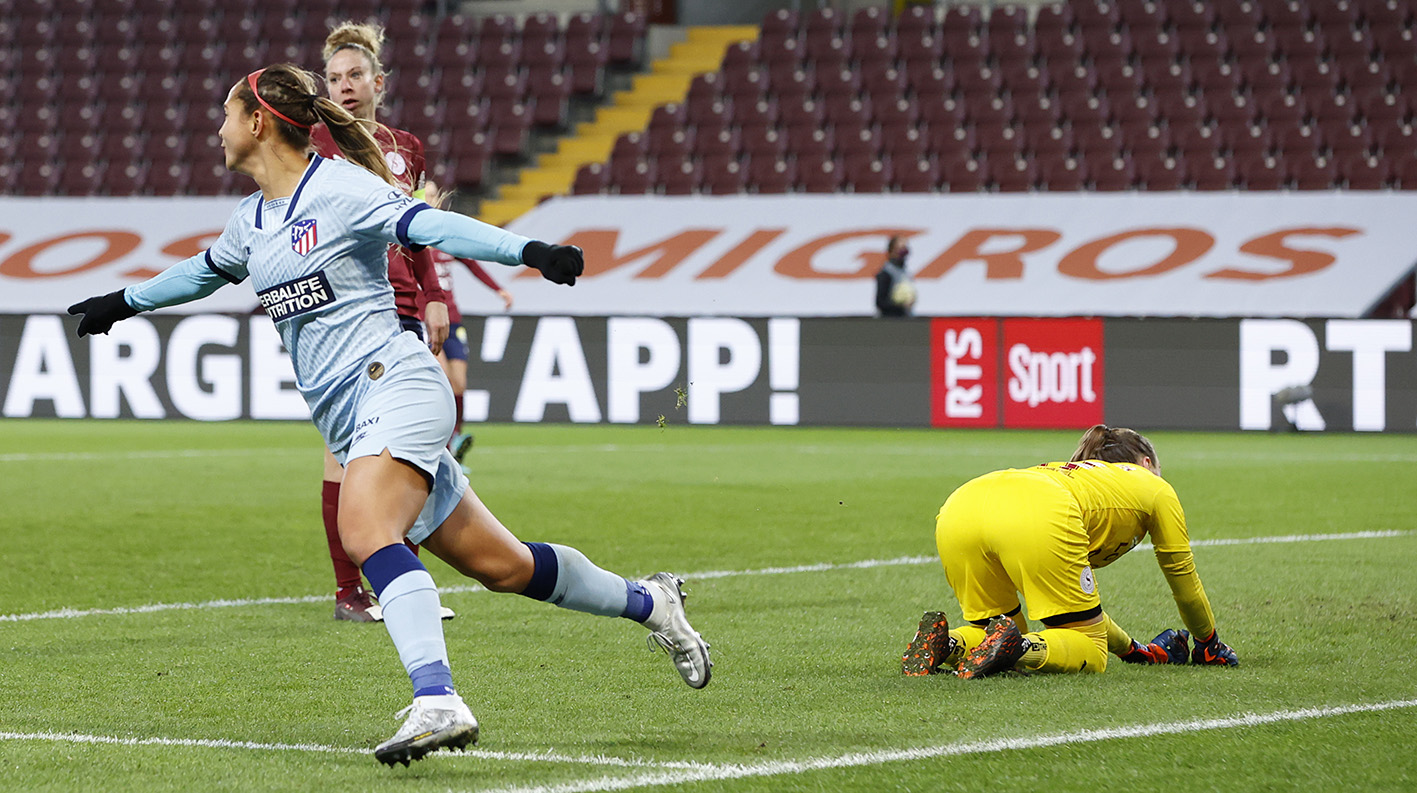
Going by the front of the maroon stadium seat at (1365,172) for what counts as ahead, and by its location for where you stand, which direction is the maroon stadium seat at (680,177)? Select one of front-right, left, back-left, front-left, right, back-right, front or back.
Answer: right

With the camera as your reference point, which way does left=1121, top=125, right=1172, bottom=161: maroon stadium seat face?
facing the viewer

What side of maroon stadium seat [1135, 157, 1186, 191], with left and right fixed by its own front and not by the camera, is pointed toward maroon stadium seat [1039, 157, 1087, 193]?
right

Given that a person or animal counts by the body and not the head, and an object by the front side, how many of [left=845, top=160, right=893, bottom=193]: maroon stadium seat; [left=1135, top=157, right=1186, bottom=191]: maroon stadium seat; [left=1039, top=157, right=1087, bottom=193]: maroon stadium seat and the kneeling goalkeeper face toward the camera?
3

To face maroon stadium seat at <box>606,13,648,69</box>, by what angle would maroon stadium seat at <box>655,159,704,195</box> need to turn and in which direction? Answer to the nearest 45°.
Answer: approximately 180°

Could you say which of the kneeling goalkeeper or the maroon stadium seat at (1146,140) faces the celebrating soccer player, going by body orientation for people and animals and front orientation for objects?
the maroon stadium seat

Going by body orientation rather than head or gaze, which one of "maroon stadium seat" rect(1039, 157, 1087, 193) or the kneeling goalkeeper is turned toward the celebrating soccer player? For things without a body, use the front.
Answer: the maroon stadium seat

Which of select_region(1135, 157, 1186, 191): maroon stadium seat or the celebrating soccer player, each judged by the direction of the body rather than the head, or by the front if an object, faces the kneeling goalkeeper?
the maroon stadium seat

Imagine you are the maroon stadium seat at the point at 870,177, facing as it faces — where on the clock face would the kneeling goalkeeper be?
The kneeling goalkeeper is roughly at 12 o'clock from the maroon stadium seat.

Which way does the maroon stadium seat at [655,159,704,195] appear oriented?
toward the camera

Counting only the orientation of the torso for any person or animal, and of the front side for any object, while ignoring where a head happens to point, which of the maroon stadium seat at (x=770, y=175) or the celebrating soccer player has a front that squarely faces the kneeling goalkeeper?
the maroon stadium seat

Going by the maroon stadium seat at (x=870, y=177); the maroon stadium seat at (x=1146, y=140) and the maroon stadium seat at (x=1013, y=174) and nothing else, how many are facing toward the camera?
3

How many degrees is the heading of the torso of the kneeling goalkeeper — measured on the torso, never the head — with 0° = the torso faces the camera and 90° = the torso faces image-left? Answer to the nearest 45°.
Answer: approximately 225°

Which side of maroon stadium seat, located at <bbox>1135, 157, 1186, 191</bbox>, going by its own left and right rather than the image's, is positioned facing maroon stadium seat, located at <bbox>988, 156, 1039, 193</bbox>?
right
